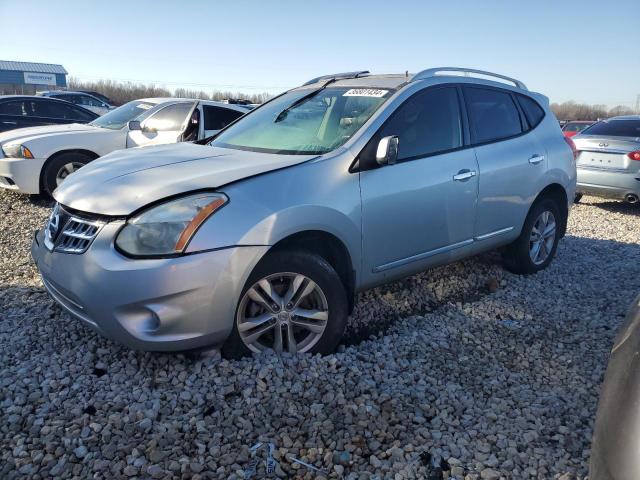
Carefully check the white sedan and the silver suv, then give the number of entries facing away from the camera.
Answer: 0

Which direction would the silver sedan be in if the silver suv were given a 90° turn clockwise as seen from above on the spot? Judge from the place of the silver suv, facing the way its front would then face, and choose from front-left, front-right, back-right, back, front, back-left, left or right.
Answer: right

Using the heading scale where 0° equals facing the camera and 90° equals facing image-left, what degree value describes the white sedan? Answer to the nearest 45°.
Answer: approximately 45°

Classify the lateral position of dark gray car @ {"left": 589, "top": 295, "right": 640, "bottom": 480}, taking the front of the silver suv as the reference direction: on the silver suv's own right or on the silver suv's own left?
on the silver suv's own left

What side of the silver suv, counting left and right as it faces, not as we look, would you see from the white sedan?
right

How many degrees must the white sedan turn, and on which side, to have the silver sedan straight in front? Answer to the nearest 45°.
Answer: approximately 135° to its left

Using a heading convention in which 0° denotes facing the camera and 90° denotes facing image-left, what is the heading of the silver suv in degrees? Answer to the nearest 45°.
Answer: approximately 45°
